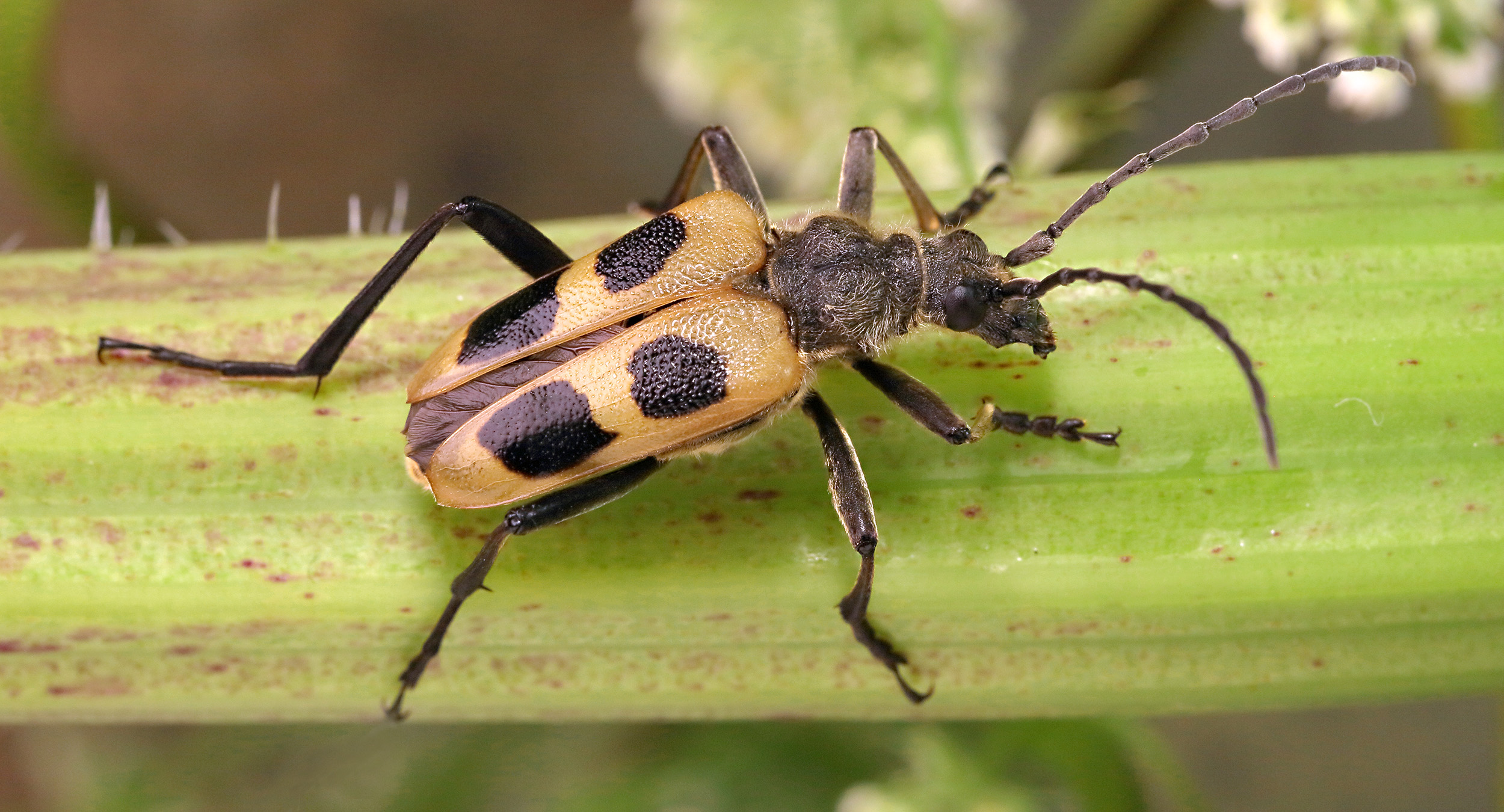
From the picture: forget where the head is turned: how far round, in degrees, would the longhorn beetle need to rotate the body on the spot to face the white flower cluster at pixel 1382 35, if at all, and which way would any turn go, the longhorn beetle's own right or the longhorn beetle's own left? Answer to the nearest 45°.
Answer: approximately 45° to the longhorn beetle's own left

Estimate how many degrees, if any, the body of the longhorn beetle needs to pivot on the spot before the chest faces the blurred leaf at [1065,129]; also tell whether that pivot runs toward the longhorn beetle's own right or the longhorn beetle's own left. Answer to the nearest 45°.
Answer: approximately 45° to the longhorn beetle's own left

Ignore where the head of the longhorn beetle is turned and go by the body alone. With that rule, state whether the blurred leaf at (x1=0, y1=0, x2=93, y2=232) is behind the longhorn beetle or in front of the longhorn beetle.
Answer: behind

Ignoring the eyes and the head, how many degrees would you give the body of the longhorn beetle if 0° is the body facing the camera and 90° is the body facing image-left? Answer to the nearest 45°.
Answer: approximately 270°

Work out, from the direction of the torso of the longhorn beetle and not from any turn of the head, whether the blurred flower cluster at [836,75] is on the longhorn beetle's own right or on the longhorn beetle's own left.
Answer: on the longhorn beetle's own left

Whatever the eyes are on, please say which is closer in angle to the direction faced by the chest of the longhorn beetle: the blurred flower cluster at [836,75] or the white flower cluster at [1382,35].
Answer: the white flower cluster

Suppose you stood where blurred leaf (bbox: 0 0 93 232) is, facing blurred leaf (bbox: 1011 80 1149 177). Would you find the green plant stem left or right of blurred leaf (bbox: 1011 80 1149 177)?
right
